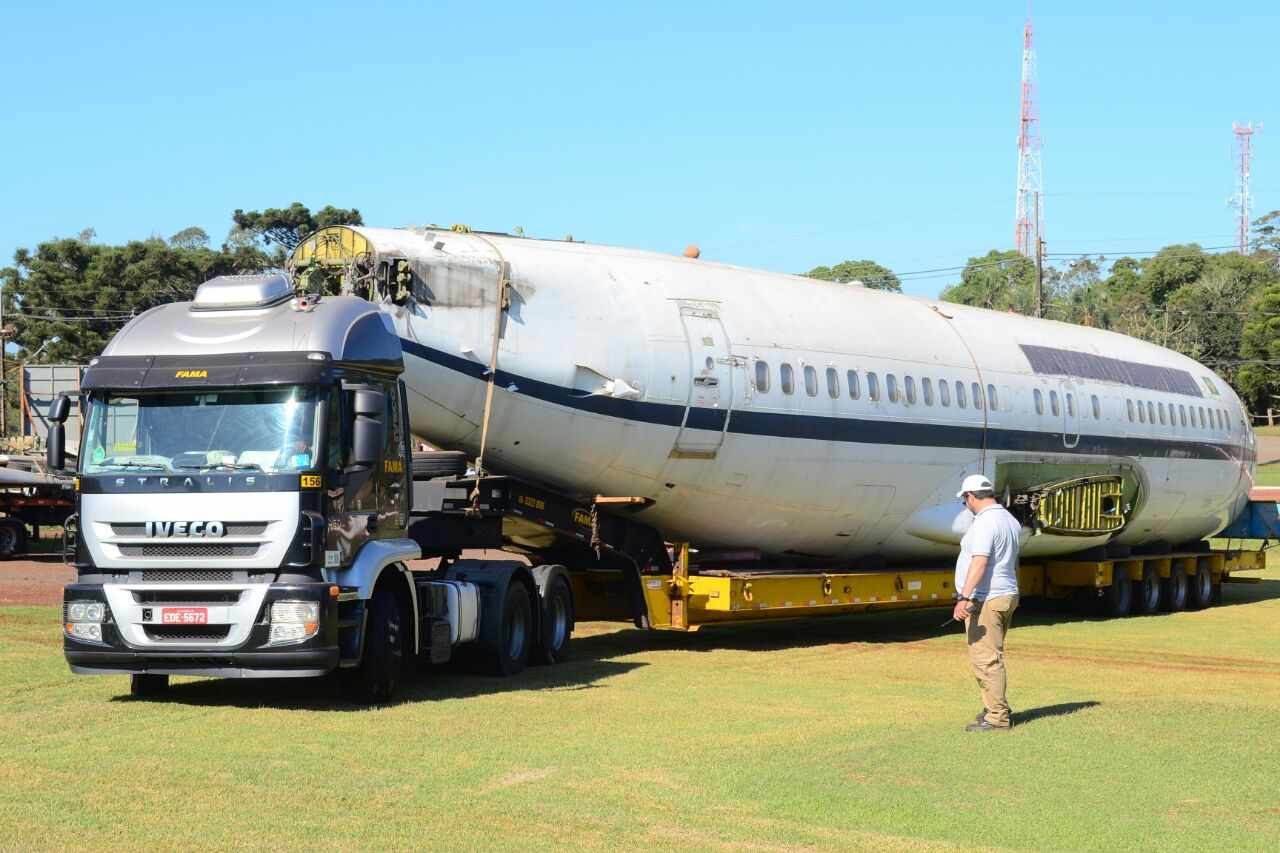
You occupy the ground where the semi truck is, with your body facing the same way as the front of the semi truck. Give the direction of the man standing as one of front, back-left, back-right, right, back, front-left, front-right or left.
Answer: back-left
